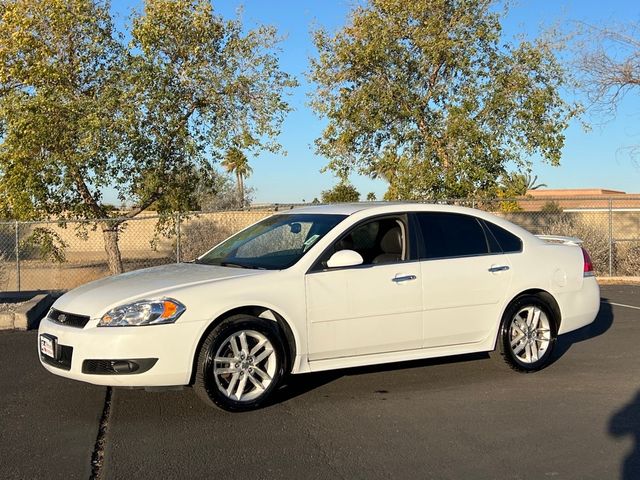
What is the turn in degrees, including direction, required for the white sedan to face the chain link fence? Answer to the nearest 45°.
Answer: approximately 135° to its right

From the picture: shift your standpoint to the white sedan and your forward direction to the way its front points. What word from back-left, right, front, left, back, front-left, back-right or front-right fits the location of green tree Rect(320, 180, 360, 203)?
back-right

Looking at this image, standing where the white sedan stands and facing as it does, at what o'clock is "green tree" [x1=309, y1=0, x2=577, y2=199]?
The green tree is roughly at 5 o'clock from the white sedan.

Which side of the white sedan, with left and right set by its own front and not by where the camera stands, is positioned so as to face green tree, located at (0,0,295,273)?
right

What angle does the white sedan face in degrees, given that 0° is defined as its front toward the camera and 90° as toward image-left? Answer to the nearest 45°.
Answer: approximately 45°

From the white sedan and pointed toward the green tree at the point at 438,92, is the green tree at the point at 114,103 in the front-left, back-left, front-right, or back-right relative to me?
front-left

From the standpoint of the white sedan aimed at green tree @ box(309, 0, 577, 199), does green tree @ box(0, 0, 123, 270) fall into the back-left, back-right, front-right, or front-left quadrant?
front-left

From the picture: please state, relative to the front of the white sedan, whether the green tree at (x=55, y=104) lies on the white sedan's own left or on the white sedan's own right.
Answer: on the white sedan's own right
